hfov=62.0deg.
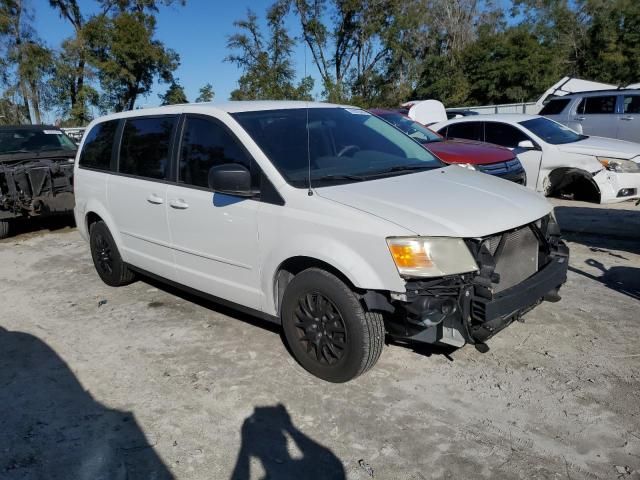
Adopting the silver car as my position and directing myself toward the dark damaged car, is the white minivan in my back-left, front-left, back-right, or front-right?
front-left

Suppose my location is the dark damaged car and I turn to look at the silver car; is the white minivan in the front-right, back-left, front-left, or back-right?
front-right

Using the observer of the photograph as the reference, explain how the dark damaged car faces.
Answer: facing the viewer and to the right of the viewer

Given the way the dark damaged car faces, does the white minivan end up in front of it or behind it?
in front

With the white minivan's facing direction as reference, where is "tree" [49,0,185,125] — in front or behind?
behind

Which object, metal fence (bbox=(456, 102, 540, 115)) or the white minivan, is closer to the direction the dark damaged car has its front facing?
the white minivan

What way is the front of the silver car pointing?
to the viewer's right

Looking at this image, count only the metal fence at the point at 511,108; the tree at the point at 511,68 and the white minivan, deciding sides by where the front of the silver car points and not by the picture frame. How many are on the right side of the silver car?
1

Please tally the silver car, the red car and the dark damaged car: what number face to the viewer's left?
0

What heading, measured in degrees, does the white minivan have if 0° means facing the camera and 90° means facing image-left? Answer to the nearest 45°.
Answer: approximately 315°

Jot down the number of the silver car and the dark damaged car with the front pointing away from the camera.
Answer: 0

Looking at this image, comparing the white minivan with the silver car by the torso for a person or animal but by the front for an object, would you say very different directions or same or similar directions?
same or similar directions
